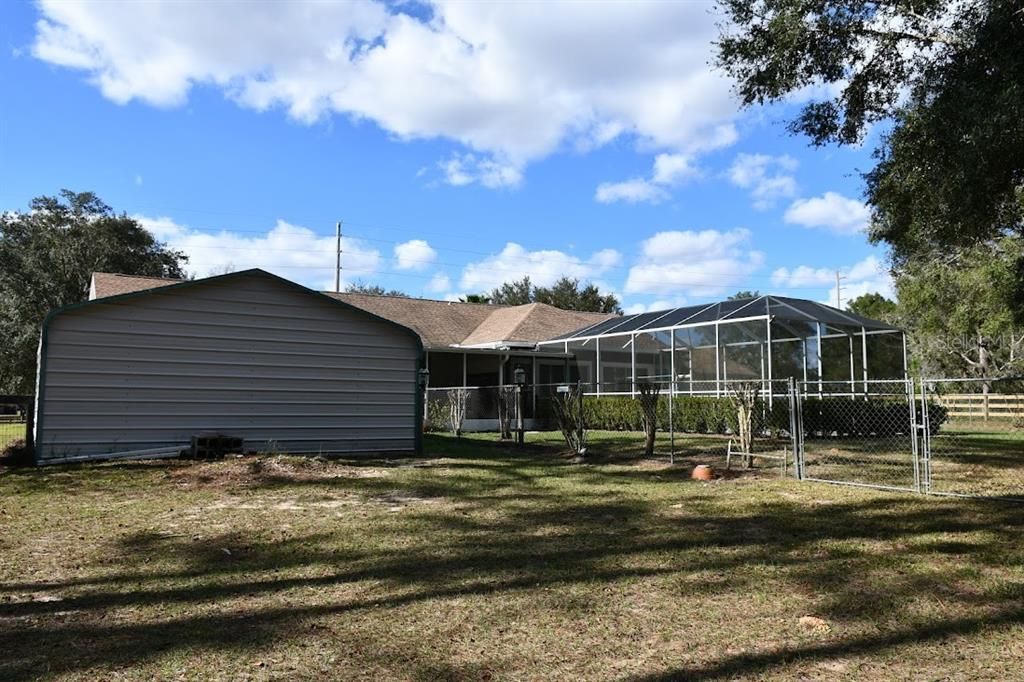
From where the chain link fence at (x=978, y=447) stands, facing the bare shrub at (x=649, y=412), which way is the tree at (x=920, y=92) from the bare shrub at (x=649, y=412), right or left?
left

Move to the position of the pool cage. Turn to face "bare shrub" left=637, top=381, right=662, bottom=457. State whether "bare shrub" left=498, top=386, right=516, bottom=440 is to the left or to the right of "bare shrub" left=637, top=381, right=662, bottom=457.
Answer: right

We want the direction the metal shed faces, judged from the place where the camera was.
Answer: facing away from the viewer

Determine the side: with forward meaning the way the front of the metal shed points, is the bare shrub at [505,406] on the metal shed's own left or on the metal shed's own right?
on the metal shed's own right

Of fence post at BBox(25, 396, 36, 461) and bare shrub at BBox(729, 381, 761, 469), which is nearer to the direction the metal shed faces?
the fence post
